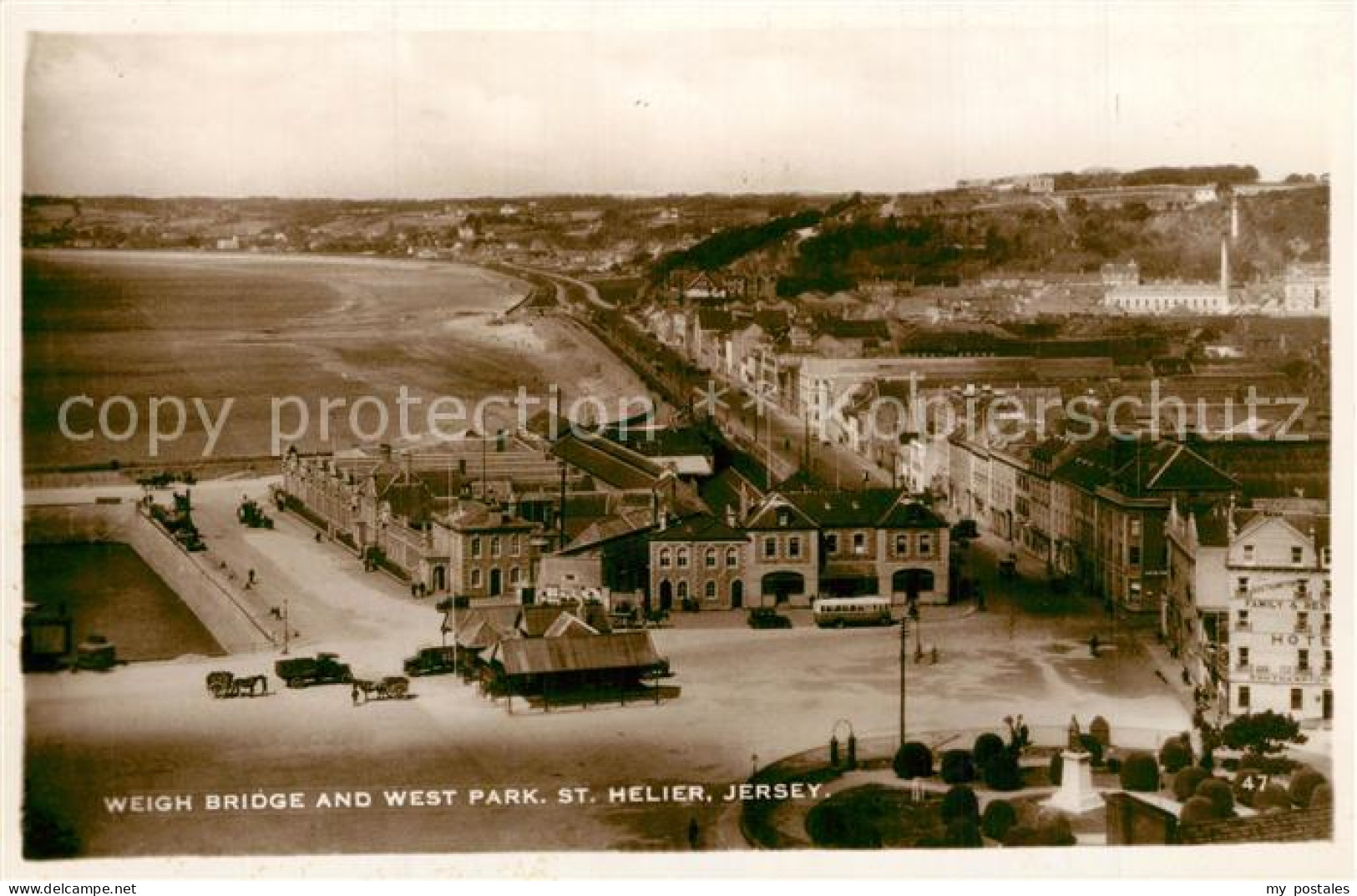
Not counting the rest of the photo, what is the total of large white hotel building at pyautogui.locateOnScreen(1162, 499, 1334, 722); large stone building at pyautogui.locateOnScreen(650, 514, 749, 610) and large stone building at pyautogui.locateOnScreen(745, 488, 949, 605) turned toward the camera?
3

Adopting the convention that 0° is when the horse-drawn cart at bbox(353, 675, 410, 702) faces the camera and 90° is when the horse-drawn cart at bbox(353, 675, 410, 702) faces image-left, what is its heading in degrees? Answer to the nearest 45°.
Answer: approximately 90°

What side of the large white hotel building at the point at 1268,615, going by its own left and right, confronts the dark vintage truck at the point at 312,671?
right

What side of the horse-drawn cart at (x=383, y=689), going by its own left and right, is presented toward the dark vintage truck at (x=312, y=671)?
front

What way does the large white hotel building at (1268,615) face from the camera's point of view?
toward the camera

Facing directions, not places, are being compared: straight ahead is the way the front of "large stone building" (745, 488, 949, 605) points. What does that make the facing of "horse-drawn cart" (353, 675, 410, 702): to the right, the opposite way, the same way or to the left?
to the right

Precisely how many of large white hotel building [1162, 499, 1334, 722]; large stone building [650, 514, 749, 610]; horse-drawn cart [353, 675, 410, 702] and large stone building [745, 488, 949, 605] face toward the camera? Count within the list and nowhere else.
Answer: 3

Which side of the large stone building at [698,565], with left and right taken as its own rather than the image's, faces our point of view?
front

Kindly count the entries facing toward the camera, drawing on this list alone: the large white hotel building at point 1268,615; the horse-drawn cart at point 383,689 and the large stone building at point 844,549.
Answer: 2

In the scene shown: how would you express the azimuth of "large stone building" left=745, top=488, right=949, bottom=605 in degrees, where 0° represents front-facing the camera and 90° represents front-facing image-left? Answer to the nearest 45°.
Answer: approximately 0°

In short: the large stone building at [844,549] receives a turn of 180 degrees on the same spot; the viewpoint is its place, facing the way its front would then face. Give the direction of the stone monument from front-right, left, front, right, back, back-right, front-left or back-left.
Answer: back-right

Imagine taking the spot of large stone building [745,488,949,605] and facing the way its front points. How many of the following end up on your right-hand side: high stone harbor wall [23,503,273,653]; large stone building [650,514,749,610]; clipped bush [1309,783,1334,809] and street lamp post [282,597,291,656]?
3
